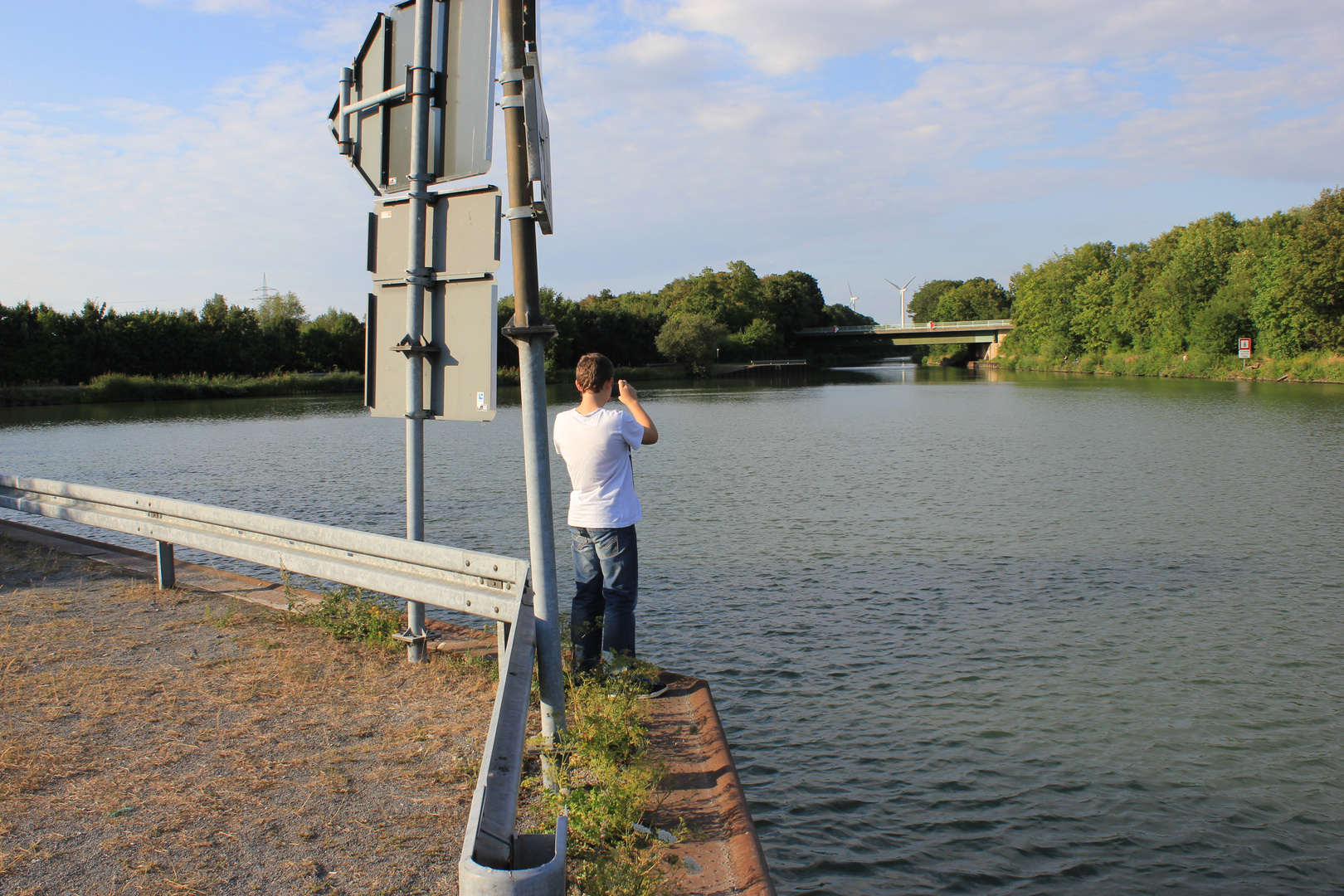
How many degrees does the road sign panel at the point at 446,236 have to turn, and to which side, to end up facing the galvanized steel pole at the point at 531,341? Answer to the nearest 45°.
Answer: approximately 135° to its right

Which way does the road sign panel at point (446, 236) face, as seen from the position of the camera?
facing away from the viewer and to the right of the viewer

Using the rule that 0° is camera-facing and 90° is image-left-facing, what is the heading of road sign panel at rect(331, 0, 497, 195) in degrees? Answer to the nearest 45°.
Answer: approximately 225°

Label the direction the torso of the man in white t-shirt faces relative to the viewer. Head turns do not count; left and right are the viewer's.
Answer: facing away from the viewer and to the right of the viewer
